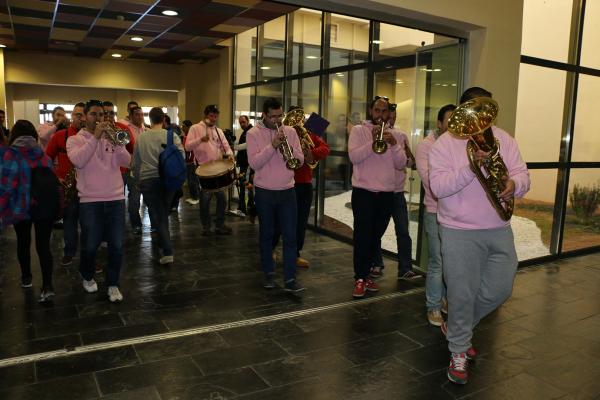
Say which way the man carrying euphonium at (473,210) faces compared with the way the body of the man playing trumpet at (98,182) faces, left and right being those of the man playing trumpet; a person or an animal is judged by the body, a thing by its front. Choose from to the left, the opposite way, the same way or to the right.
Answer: the same way

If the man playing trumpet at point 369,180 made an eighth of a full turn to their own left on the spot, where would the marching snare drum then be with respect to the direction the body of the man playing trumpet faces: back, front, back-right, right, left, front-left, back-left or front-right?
back

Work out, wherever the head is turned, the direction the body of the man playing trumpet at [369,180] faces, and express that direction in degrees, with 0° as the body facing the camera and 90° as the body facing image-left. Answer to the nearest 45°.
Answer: approximately 0°

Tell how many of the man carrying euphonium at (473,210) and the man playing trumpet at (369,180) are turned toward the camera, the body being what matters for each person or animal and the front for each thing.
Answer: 2

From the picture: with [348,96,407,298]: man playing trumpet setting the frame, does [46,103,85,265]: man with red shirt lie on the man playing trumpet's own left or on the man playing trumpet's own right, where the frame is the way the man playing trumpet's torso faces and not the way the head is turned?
on the man playing trumpet's own right

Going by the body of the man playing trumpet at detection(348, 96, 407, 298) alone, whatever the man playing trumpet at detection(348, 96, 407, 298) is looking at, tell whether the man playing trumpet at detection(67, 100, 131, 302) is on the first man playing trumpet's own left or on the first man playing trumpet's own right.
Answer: on the first man playing trumpet's own right

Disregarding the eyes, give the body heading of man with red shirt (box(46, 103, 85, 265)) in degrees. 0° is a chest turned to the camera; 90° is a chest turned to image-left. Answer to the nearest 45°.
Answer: approximately 315°

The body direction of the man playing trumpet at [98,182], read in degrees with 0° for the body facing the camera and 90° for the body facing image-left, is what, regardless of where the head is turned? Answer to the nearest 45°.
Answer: approximately 315°

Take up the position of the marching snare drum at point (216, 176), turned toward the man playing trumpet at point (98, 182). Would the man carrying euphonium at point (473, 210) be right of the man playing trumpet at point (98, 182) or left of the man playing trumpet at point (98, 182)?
left

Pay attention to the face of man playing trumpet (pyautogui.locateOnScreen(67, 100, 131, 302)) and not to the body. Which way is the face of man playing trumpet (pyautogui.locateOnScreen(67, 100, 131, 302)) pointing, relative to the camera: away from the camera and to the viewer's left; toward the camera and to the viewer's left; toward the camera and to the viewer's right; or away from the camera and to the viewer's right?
toward the camera and to the viewer's right
